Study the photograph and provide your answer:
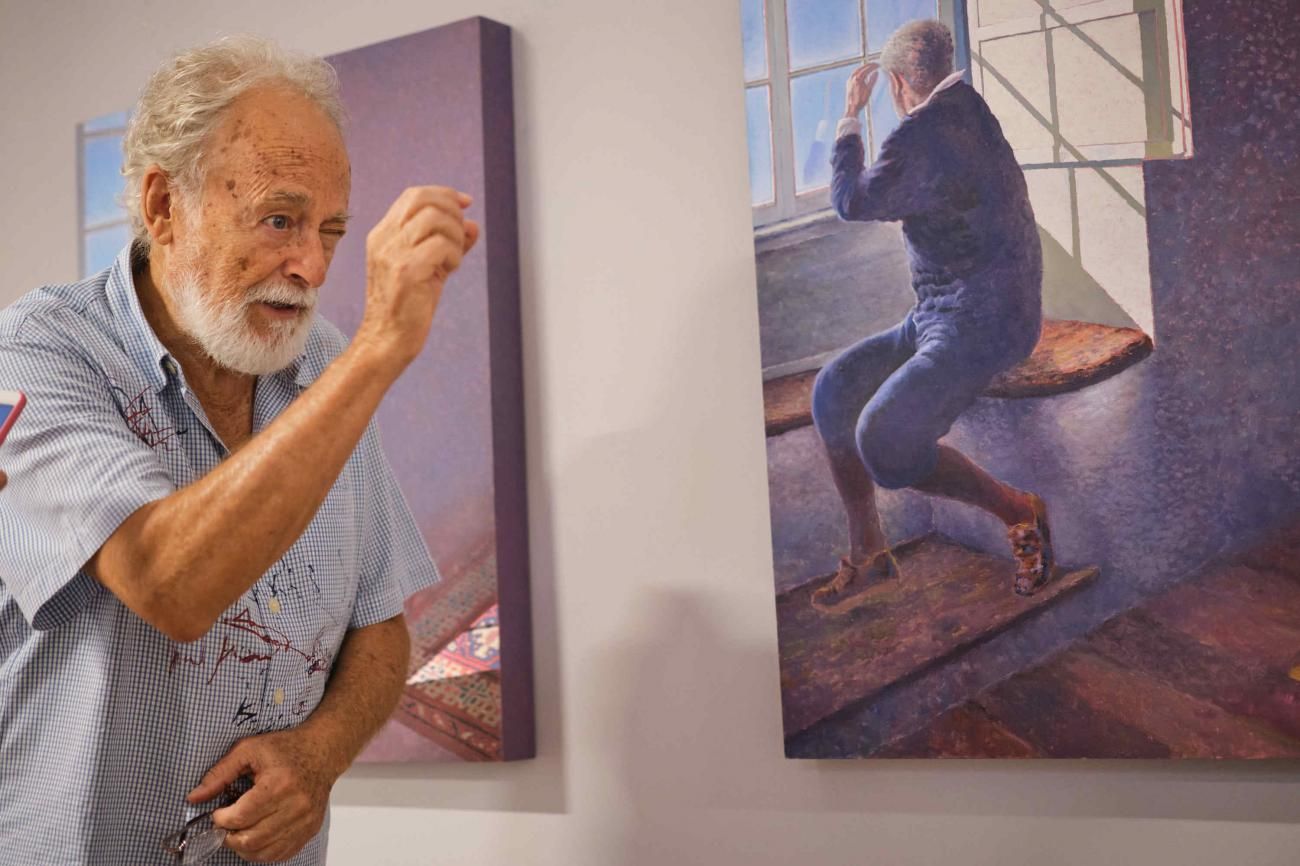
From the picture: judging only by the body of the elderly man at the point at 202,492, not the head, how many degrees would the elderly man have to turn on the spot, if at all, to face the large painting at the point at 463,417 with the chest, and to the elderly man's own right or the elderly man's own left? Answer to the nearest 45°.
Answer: approximately 90° to the elderly man's own left

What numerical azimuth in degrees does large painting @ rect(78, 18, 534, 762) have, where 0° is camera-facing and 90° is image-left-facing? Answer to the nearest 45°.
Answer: approximately 45°

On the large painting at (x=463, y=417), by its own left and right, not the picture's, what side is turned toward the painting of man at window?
left

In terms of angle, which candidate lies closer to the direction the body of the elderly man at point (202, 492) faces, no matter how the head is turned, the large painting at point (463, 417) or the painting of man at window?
the painting of man at window

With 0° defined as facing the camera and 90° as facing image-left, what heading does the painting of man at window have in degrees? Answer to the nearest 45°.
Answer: approximately 0°

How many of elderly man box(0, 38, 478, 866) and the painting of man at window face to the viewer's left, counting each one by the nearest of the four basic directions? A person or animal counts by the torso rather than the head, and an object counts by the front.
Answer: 0

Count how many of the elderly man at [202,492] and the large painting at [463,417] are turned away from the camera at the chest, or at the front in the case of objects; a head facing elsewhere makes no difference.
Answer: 0

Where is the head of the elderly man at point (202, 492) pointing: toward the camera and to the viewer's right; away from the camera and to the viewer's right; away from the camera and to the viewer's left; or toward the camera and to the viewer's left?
toward the camera and to the viewer's right

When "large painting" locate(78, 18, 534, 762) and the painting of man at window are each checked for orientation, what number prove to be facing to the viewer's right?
0

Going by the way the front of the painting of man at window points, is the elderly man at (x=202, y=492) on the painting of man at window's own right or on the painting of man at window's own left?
on the painting of man at window's own right

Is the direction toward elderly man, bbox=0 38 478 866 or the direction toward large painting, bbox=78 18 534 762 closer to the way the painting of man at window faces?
the elderly man

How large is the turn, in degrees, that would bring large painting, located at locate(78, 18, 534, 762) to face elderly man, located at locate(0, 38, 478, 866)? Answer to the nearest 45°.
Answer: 0° — it already faces them

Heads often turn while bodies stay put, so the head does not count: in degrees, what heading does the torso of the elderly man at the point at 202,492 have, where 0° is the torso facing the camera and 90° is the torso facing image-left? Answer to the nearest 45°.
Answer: approximately 315°

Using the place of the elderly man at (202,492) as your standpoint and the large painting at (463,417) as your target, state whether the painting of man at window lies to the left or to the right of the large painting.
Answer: right
